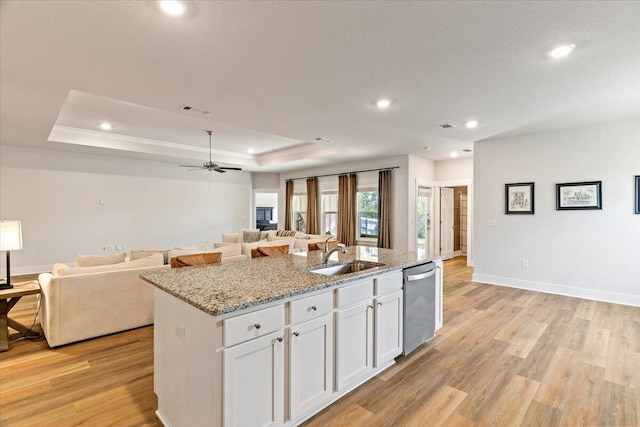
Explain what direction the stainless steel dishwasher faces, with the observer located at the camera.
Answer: facing the viewer and to the right of the viewer

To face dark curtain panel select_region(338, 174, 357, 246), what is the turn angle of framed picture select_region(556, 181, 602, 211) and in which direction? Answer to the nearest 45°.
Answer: approximately 90° to its right

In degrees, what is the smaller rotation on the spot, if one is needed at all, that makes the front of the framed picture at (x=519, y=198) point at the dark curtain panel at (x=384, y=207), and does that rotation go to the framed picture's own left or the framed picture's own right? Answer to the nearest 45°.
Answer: approximately 90° to the framed picture's own right

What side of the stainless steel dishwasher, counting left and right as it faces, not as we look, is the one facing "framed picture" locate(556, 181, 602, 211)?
left

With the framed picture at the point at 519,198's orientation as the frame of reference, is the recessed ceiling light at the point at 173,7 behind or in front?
in front

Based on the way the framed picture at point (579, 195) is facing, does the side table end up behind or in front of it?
in front

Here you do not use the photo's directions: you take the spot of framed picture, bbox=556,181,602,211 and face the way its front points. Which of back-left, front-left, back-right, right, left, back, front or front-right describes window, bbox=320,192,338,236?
right

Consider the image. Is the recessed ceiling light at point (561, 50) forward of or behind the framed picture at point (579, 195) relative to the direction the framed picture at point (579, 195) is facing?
forward

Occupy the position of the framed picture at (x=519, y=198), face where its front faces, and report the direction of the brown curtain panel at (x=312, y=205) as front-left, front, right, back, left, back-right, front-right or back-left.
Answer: right

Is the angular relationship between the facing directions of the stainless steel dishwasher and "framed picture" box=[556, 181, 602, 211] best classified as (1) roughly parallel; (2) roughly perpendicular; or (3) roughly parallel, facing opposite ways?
roughly perpendicular

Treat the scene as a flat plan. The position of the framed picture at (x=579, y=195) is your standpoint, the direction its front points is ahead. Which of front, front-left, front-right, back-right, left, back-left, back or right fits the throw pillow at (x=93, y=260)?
front-right

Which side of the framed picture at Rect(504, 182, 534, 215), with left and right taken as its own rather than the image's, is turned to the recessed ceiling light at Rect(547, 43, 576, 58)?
front

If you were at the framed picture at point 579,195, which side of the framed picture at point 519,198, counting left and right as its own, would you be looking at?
left

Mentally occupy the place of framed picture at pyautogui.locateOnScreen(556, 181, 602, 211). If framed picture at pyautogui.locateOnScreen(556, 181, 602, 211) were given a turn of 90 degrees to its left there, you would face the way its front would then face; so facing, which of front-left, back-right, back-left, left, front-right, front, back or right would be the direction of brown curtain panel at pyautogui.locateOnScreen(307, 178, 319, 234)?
back
